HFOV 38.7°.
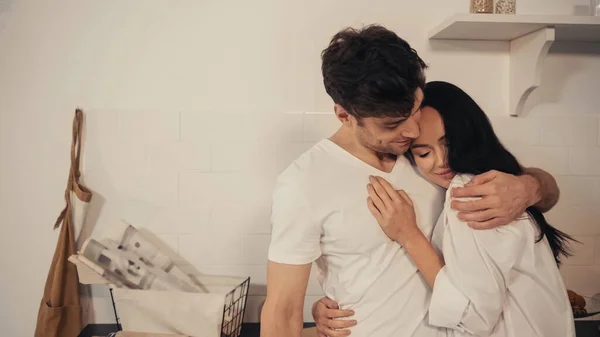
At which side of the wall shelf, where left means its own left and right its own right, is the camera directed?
front

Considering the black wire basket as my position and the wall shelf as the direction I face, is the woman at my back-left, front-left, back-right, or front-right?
front-right

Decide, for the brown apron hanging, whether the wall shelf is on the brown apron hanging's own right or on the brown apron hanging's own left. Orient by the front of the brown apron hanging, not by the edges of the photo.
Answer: on the brown apron hanging's own left

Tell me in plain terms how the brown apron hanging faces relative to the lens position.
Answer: facing the viewer

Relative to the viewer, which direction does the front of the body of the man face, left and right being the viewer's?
facing the viewer and to the right of the viewer

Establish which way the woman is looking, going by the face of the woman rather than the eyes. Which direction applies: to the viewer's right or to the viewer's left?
to the viewer's left

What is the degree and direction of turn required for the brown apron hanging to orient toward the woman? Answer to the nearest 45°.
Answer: approximately 45° to its left

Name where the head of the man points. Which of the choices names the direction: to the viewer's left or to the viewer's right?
to the viewer's right

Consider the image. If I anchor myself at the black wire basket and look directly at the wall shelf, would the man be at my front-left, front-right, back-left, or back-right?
front-right

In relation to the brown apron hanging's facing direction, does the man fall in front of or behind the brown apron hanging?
in front

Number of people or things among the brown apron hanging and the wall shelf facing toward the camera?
2
